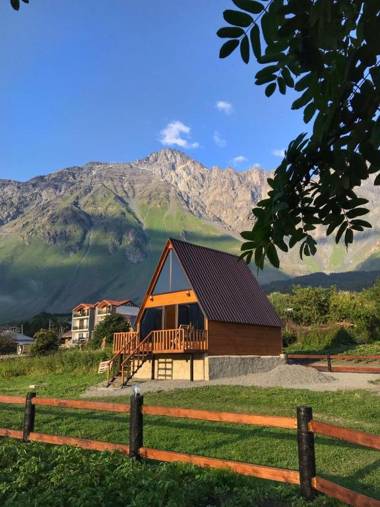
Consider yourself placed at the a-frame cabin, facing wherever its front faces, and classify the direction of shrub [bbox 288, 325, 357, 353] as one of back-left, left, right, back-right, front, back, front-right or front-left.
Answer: back

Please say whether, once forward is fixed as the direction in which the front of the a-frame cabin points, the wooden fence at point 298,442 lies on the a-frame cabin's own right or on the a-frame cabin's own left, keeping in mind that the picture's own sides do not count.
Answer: on the a-frame cabin's own left

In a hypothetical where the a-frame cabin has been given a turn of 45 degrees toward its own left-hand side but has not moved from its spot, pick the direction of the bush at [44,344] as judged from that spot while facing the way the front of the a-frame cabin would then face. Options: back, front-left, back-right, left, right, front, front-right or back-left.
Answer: back-right

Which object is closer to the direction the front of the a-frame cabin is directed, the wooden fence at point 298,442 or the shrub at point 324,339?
the wooden fence

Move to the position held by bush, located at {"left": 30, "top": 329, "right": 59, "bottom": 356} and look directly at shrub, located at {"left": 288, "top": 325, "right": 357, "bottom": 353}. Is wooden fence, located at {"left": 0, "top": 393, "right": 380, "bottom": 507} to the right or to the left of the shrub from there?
right

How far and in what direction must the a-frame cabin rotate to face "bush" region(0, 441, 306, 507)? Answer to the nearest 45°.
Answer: approximately 45° to its left

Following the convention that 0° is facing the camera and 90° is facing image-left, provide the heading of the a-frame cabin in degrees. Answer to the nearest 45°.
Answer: approximately 45°
